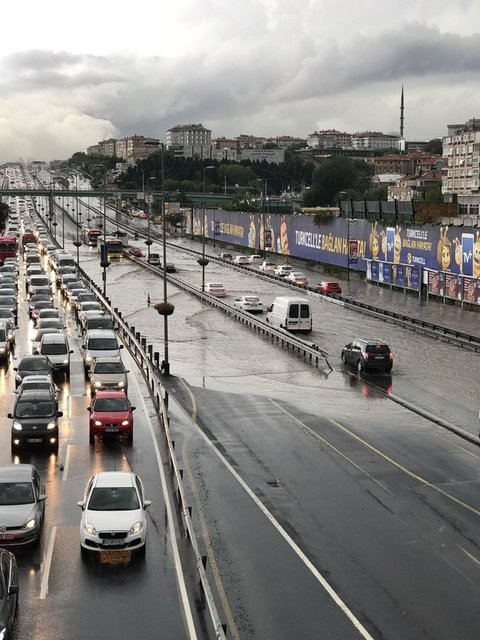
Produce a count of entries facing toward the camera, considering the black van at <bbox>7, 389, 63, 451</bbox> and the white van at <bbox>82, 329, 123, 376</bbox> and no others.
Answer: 2

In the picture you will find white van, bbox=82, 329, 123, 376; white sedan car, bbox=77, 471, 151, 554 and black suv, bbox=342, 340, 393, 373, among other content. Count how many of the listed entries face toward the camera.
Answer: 2

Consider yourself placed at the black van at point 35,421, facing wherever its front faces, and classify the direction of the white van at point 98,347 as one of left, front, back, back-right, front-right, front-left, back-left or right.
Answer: back

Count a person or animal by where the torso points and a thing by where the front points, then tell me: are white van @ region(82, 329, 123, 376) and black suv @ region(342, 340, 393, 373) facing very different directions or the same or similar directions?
very different directions

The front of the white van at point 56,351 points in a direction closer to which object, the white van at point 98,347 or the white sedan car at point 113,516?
the white sedan car

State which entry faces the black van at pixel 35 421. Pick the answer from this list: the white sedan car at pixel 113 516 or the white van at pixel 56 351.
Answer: the white van

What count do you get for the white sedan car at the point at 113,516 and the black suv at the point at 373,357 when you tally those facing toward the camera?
1

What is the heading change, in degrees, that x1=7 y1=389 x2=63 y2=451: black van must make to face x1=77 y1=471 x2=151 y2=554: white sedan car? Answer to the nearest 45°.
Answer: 0° — it already faces it

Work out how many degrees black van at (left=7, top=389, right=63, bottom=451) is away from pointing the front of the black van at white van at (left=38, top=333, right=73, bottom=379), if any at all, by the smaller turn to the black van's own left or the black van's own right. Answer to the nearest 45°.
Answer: approximately 180°

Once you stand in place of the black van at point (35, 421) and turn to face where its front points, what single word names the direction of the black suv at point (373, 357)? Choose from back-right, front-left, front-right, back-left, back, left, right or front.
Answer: back-left

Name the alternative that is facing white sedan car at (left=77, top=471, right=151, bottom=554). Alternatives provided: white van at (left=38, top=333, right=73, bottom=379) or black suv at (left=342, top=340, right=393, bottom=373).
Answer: the white van

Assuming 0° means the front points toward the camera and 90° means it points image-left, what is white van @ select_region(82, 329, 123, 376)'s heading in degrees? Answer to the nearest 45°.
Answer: approximately 0°
